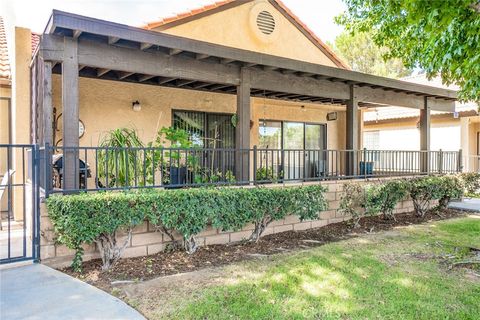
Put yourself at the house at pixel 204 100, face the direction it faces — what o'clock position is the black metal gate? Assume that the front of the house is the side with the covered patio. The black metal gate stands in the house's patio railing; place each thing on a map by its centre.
The black metal gate is roughly at 3 o'clock from the house.

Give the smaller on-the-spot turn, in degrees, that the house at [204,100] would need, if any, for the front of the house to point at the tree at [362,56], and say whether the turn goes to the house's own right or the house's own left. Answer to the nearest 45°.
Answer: approximately 90° to the house's own left

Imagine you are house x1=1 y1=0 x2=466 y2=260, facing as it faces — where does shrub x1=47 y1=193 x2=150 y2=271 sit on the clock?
The shrub is roughly at 2 o'clock from the house.

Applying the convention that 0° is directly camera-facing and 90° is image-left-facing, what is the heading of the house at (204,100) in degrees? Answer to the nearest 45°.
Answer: approximately 315°

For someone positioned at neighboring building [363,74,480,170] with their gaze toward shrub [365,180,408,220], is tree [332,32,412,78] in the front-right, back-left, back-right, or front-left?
back-right

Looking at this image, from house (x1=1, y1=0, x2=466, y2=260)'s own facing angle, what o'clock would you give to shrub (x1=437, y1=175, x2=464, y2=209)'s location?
The shrub is roughly at 10 o'clock from the house.

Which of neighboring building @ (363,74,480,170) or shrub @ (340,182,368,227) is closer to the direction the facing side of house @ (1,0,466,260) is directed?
the shrub
